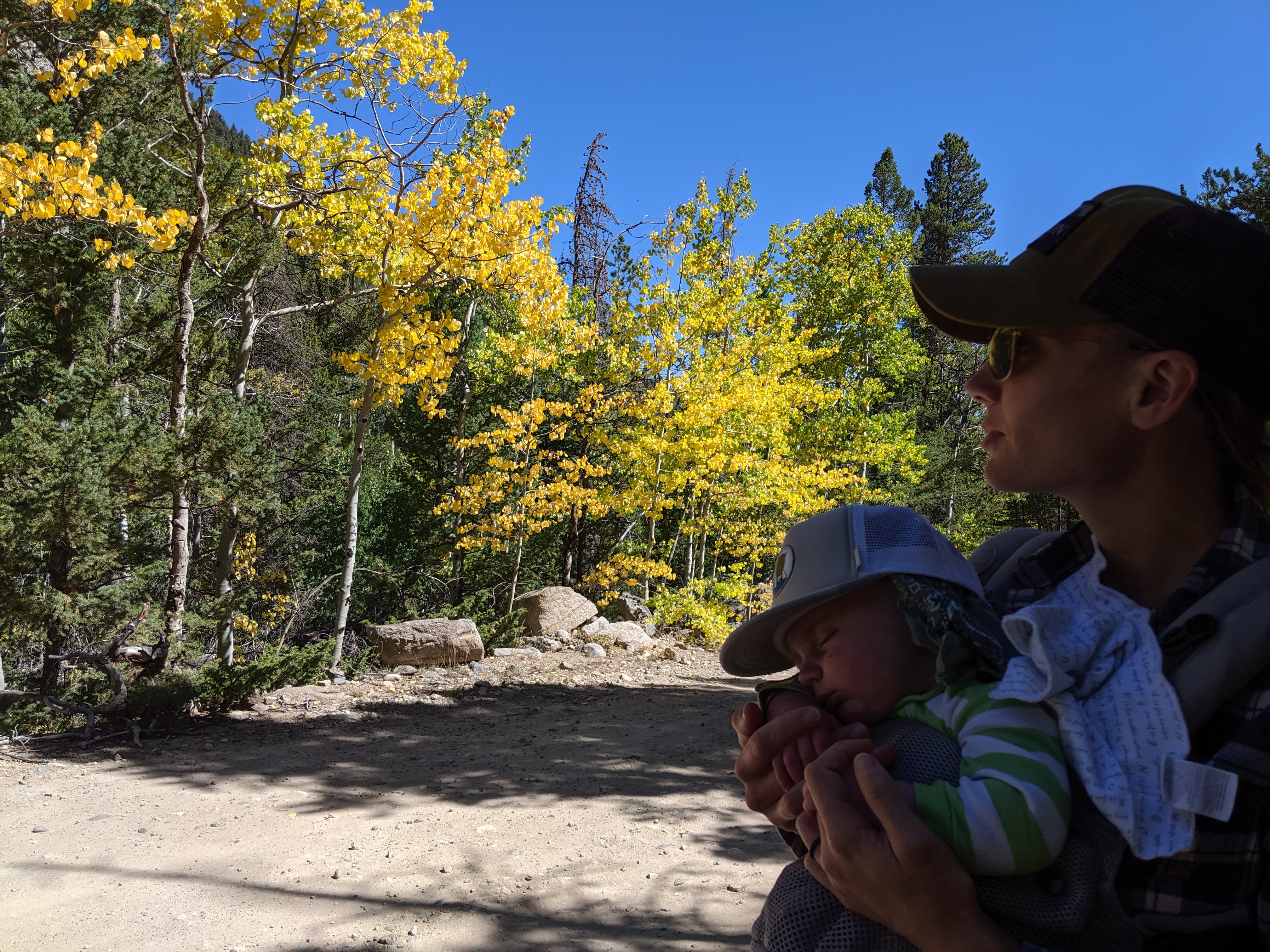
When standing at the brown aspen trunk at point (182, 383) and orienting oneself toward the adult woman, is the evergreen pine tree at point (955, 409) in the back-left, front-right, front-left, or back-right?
back-left

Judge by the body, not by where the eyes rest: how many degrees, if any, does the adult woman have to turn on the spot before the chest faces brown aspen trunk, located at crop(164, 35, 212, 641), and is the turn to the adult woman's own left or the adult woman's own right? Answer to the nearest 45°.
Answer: approximately 45° to the adult woman's own right

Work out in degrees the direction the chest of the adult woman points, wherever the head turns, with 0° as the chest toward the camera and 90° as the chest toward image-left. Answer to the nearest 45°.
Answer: approximately 90°

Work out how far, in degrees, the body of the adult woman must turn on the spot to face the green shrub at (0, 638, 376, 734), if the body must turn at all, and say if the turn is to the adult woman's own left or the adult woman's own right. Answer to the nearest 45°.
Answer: approximately 45° to the adult woman's own right

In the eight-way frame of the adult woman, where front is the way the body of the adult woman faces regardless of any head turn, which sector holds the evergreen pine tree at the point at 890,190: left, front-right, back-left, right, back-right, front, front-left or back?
right

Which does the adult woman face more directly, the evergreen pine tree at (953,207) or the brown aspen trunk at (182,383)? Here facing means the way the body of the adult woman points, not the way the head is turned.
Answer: the brown aspen trunk

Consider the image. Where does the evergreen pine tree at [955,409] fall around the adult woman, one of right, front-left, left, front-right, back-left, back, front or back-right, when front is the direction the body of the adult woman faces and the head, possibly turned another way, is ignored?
right

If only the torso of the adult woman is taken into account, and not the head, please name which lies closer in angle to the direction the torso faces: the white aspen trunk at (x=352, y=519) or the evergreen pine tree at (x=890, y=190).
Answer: the white aspen trunk

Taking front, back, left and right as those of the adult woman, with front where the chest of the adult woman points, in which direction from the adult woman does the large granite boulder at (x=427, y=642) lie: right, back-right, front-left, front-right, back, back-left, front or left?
front-right

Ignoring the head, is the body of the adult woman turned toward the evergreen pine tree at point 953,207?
no

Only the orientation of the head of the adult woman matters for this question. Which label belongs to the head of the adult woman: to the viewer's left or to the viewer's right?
to the viewer's left

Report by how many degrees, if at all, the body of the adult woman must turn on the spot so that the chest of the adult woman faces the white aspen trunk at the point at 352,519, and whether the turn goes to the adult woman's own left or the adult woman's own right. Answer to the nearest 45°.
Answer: approximately 45° to the adult woman's own right

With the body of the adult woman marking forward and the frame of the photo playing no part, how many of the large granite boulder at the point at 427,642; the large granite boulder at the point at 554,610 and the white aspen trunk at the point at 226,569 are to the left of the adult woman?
0
